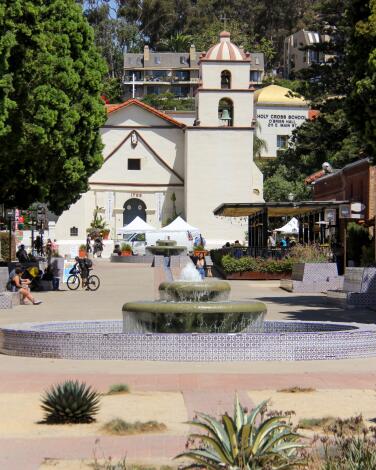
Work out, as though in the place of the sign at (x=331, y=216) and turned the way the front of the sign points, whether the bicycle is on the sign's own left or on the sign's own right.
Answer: on the sign's own right

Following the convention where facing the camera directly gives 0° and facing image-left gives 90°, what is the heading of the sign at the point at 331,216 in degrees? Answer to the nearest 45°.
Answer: approximately 0°

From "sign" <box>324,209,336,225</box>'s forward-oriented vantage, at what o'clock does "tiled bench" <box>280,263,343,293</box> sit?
The tiled bench is roughly at 12 o'clock from the sign.

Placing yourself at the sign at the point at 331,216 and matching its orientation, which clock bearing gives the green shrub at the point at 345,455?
The green shrub is roughly at 12 o'clock from the sign.

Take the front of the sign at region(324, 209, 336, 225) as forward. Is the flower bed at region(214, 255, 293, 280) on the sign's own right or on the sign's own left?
on the sign's own right

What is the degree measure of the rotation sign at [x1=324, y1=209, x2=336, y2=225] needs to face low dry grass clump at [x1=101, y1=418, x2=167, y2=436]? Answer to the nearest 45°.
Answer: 0° — it already faces it

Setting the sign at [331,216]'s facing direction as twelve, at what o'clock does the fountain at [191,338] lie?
The fountain is roughly at 12 o'clock from the sign.

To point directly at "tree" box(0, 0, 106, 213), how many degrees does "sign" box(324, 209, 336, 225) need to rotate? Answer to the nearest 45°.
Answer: approximately 45° to its right
